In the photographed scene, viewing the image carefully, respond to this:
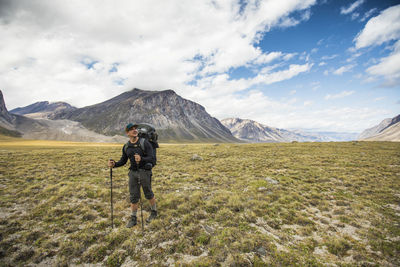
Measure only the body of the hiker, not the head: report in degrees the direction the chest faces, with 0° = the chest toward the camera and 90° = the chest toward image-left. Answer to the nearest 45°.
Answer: approximately 45°
